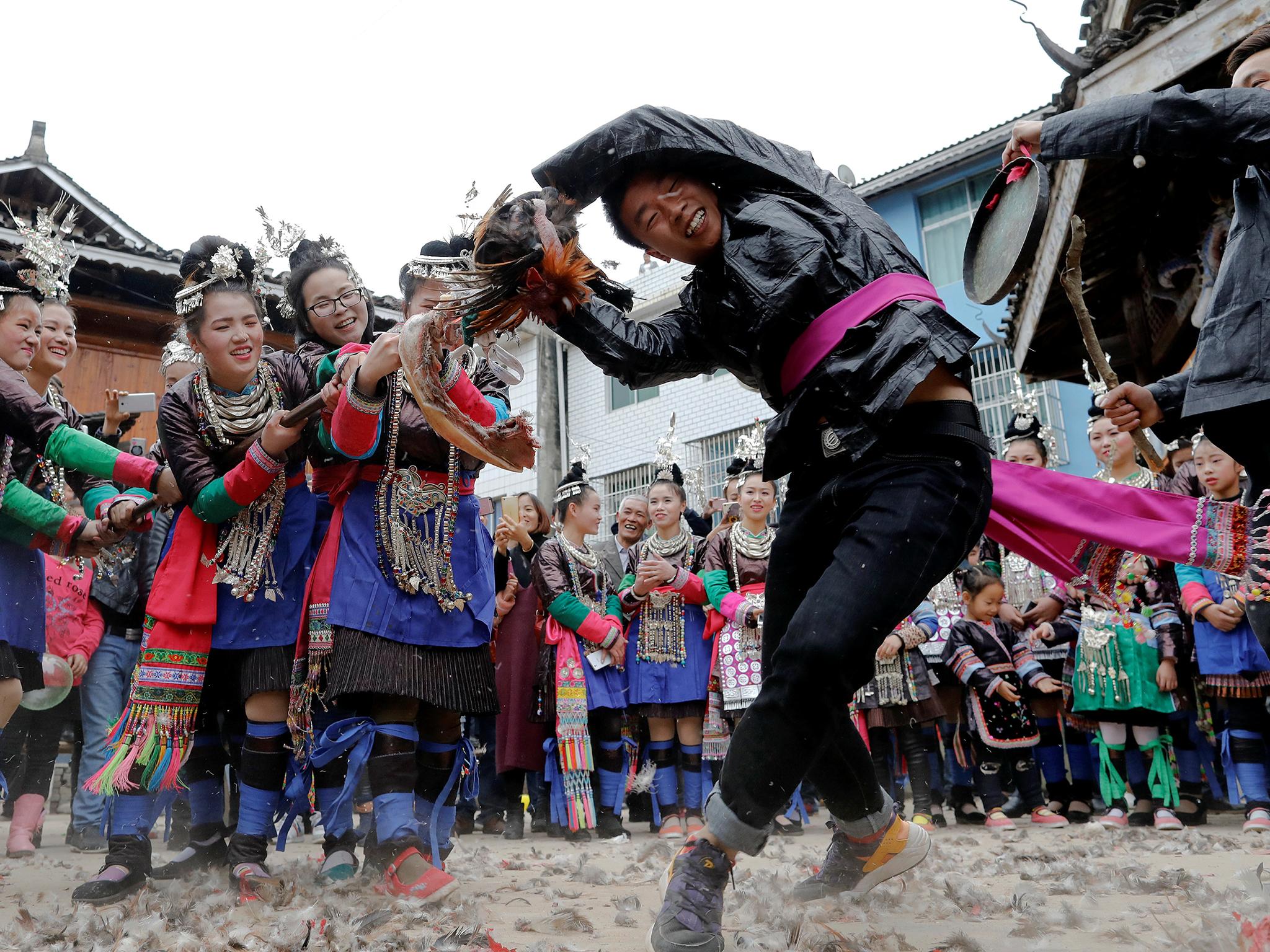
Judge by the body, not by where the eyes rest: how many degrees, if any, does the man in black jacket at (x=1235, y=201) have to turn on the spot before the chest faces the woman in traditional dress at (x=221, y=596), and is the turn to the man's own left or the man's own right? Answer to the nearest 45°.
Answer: approximately 45° to the man's own right

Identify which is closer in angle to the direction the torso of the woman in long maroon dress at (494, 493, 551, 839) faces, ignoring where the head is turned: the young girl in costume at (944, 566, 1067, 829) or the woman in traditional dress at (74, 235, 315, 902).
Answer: the woman in traditional dress

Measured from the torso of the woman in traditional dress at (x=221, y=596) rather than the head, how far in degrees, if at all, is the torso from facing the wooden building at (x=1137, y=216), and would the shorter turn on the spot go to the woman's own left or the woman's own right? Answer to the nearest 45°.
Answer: approximately 45° to the woman's own left

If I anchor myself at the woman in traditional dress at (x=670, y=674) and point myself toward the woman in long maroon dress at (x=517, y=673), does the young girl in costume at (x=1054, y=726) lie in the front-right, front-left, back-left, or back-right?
back-right

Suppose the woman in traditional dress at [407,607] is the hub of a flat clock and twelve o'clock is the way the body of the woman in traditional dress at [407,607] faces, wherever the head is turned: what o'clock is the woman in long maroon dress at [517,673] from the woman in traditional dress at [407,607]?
the woman in long maroon dress at [517,673] is roughly at 8 o'clock from the woman in traditional dress at [407,607].

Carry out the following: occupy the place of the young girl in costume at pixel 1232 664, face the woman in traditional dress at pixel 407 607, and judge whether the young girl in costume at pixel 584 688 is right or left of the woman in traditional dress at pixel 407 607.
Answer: right

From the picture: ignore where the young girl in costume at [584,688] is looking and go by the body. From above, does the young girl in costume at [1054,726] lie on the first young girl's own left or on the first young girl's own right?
on the first young girl's own left
